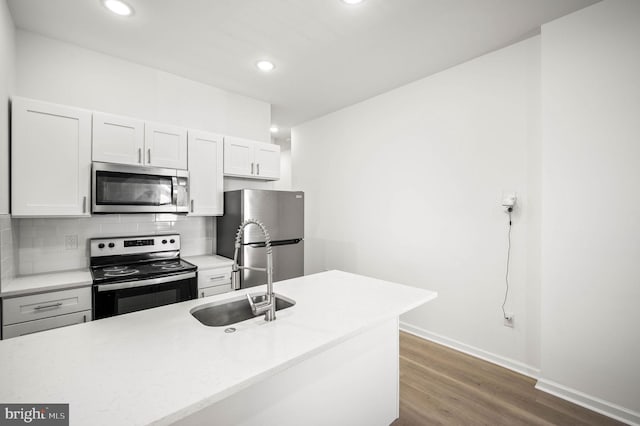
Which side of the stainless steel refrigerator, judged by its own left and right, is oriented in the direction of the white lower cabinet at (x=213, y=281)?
right

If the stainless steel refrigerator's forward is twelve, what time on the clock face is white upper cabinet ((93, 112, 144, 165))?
The white upper cabinet is roughly at 4 o'clock from the stainless steel refrigerator.

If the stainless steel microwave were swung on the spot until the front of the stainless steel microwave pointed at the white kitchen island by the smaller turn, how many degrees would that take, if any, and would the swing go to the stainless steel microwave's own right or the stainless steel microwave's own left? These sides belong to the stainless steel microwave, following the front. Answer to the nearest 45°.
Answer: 0° — it already faces it

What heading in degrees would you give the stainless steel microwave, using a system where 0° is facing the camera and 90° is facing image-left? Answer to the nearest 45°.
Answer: approximately 0°

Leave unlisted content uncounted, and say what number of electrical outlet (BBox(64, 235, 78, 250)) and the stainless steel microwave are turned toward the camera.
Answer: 2

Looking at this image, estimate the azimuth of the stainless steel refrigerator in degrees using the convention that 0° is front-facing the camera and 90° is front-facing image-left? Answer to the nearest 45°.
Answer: approximately 315°

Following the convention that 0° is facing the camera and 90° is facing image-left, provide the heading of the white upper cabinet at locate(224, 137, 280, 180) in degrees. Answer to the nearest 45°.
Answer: approximately 315°

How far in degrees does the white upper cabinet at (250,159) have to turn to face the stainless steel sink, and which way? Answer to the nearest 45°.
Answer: approximately 45° to its right

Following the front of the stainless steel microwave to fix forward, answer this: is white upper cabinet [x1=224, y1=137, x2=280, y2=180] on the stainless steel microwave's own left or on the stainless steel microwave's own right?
on the stainless steel microwave's own left

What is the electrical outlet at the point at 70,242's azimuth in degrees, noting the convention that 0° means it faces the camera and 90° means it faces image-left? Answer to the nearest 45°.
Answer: approximately 0°

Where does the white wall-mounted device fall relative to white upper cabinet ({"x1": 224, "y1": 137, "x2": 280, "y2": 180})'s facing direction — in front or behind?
in front

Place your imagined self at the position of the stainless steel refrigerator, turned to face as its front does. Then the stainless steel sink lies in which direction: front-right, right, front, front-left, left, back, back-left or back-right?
front-right
